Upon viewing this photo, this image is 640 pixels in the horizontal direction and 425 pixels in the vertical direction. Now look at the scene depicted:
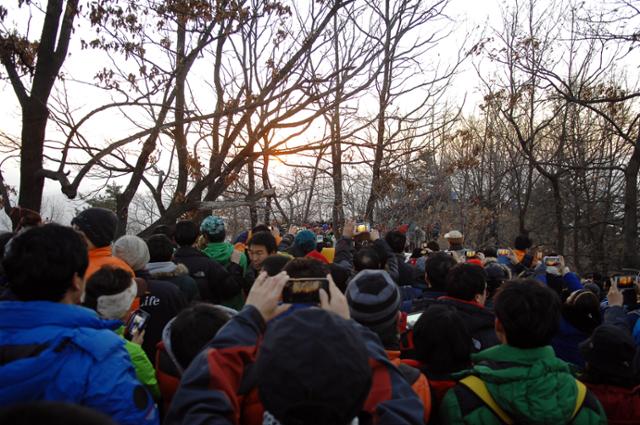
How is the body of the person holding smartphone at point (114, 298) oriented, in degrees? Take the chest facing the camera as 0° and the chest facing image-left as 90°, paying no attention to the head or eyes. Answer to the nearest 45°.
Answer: approximately 225°
